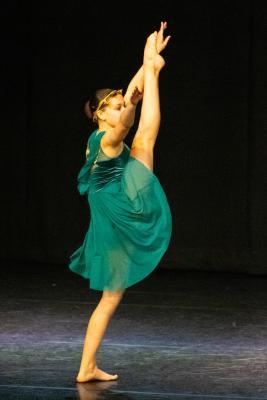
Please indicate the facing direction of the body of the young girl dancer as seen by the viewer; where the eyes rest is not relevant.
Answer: to the viewer's right
